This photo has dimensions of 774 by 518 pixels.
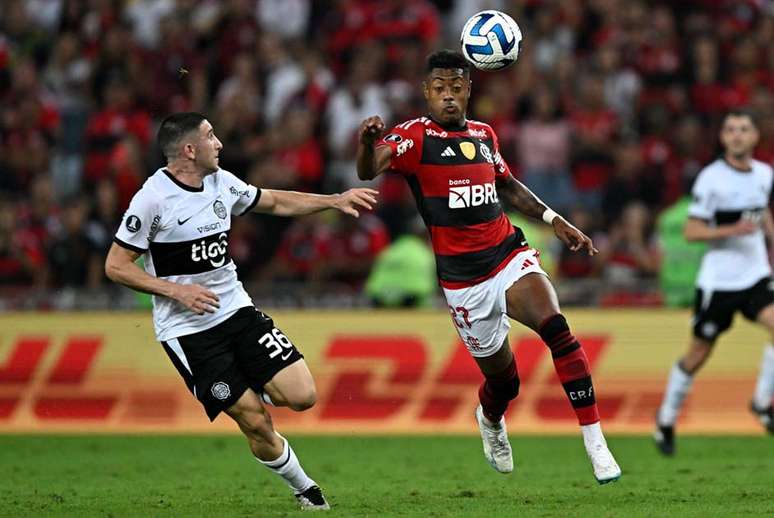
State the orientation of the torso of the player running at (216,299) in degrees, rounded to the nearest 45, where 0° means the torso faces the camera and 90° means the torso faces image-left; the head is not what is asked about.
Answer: approximately 315°

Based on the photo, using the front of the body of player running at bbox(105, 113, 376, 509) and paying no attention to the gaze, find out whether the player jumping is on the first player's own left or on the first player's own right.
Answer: on the first player's own left

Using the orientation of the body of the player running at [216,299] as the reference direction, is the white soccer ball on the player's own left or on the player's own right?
on the player's own left

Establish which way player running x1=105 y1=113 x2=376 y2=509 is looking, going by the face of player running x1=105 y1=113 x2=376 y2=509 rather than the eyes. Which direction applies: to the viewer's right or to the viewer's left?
to the viewer's right

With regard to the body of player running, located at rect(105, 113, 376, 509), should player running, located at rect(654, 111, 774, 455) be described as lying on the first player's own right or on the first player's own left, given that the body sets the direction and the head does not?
on the first player's own left

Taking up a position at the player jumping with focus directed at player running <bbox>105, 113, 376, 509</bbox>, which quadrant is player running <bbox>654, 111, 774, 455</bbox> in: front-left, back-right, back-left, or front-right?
back-right
